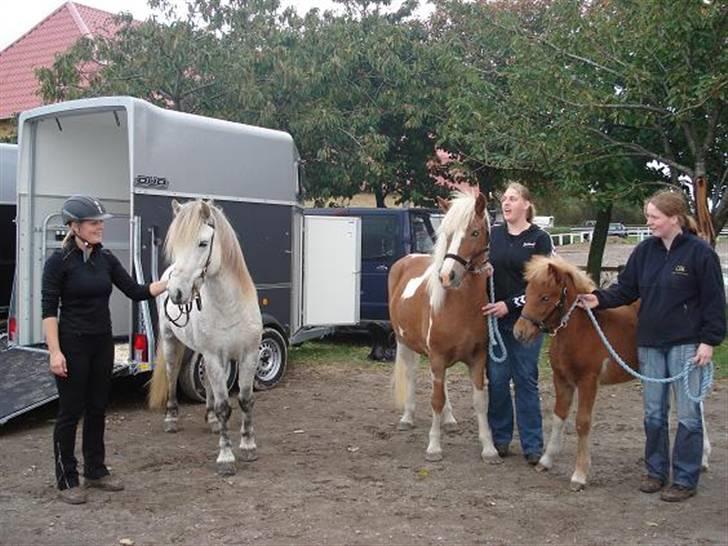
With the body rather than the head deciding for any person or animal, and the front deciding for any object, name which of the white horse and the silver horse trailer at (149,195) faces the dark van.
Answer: the silver horse trailer

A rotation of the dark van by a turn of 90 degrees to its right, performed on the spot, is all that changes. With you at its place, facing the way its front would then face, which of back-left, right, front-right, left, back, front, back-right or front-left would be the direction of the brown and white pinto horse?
front

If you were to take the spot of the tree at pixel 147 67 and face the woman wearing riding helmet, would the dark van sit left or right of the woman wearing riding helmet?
left

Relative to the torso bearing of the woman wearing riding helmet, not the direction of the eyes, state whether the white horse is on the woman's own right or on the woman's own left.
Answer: on the woman's own left

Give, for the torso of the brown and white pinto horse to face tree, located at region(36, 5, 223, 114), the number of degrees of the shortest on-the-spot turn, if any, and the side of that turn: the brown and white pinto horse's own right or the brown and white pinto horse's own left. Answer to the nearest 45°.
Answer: approximately 180°

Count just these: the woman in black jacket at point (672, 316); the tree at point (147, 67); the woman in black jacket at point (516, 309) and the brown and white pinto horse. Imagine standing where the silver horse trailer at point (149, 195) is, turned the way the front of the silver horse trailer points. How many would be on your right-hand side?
3

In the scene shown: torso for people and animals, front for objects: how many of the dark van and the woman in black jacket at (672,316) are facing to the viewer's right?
1

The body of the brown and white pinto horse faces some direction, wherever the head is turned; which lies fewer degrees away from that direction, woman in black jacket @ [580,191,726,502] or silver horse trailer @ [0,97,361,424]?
the woman in black jacket

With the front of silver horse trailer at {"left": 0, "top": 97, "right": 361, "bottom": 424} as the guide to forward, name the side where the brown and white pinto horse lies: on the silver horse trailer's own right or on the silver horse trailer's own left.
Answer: on the silver horse trailer's own right

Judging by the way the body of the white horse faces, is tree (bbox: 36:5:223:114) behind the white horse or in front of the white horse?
behind

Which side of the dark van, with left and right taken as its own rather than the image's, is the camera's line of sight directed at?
right

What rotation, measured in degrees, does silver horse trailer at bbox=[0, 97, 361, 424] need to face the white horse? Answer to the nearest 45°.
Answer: approximately 135° to its right

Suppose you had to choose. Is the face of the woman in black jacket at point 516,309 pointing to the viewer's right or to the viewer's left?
to the viewer's left
